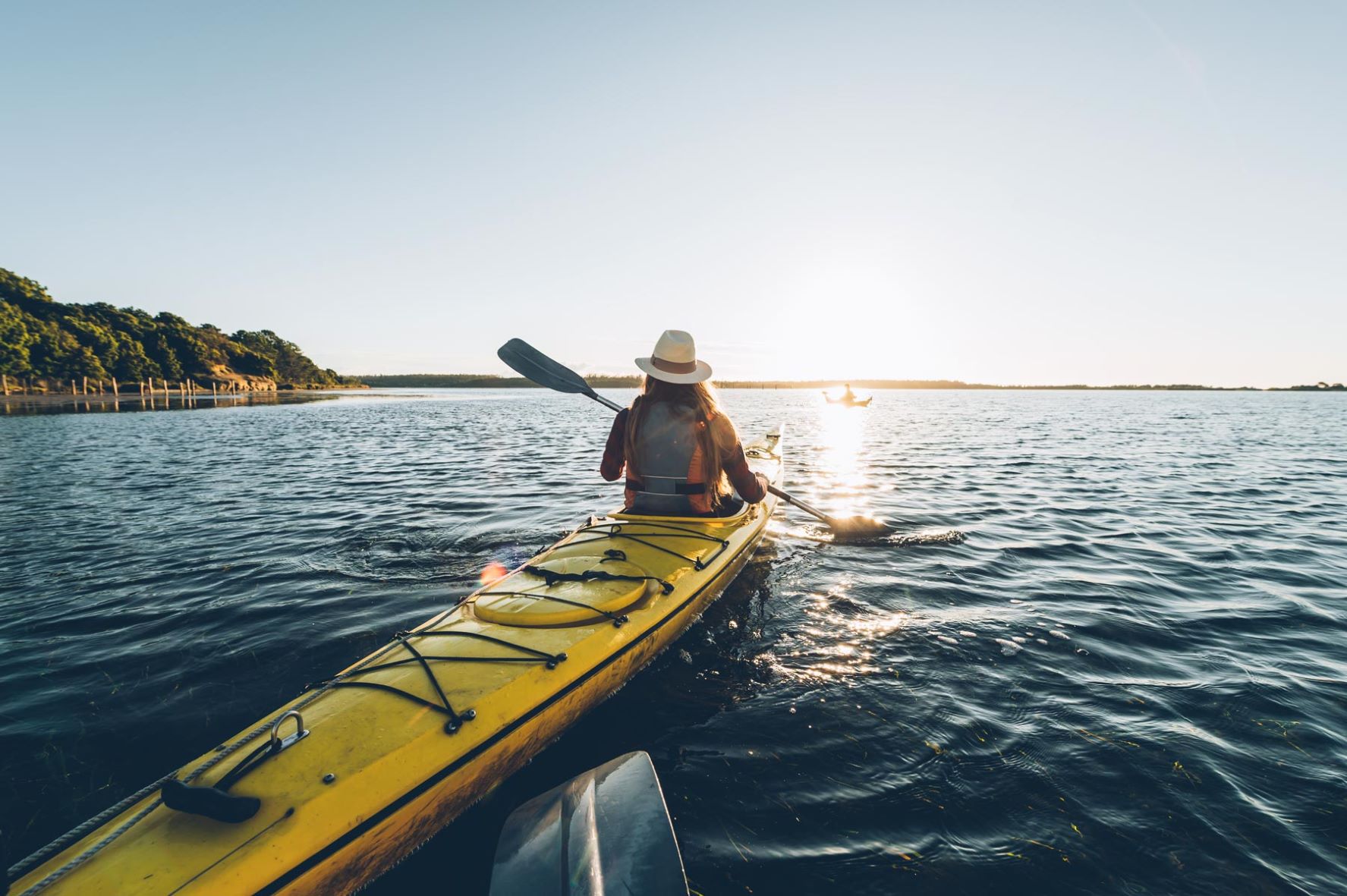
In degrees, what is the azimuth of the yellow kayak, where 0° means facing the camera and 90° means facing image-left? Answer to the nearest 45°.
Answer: approximately 225°
